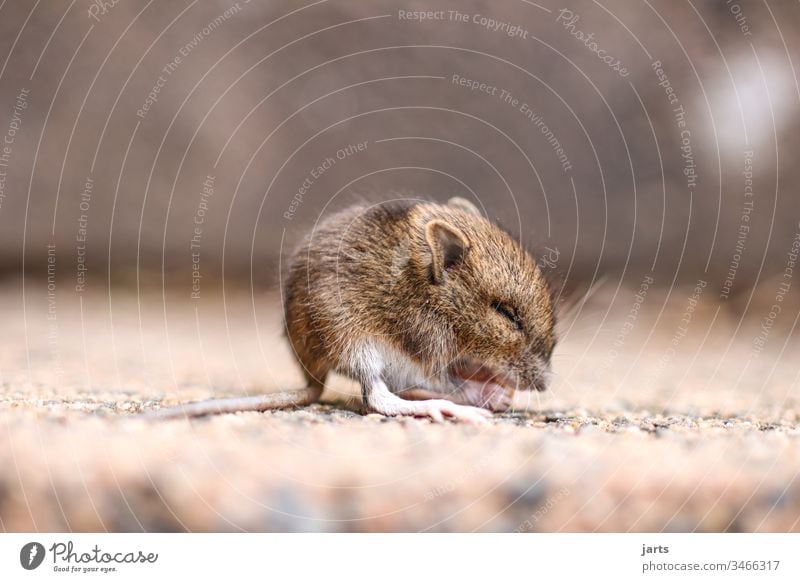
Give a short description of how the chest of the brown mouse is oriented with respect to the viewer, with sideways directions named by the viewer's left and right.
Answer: facing to the right of the viewer
